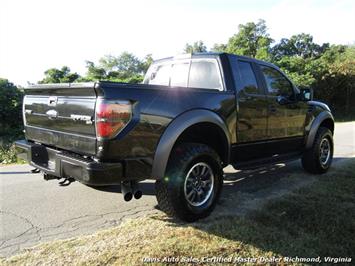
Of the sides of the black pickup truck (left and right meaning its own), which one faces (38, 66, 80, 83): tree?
left

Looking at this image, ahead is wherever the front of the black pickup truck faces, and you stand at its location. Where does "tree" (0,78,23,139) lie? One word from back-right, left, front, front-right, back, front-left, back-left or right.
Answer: left

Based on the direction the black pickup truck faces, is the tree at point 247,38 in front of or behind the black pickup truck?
in front

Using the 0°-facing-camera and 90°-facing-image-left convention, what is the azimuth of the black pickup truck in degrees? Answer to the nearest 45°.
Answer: approximately 225°
